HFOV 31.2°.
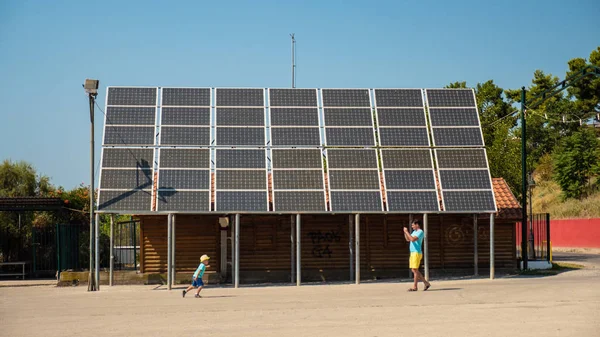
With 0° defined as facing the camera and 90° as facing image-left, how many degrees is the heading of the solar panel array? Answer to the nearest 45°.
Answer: approximately 0°
